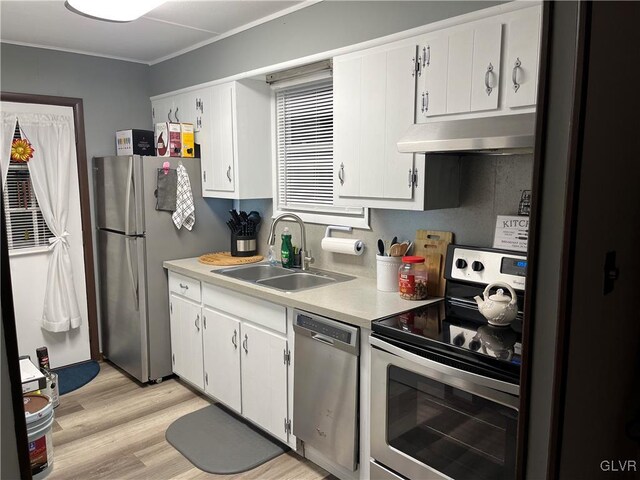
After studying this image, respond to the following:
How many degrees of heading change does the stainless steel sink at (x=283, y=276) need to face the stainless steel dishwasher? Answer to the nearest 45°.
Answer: approximately 45° to its left

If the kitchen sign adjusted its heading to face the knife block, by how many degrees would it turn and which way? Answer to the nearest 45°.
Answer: approximately 45° to its right

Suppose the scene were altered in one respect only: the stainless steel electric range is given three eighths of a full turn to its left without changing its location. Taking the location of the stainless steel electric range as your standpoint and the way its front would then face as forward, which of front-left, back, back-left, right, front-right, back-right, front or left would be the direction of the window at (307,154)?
back-left

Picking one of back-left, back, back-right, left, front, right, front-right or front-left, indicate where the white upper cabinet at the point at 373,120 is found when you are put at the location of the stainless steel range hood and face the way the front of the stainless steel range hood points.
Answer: right

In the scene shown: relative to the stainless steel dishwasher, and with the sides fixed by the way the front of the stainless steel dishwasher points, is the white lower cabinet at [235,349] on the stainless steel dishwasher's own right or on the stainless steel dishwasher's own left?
on the stainless steel dishwasher's own right

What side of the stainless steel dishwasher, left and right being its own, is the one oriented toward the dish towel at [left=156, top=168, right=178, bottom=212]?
right

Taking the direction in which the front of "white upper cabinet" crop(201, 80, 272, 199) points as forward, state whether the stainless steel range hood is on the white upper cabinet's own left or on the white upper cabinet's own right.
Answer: on the white upper cabinet's own left

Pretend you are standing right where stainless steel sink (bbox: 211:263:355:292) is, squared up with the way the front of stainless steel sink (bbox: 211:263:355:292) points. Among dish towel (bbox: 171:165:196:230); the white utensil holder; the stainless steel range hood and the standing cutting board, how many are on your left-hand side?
3

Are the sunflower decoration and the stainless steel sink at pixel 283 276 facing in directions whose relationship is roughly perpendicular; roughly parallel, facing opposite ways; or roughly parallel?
roughly perpendicular

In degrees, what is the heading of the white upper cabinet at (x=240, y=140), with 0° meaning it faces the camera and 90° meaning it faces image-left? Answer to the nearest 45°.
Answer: approximately 45°
